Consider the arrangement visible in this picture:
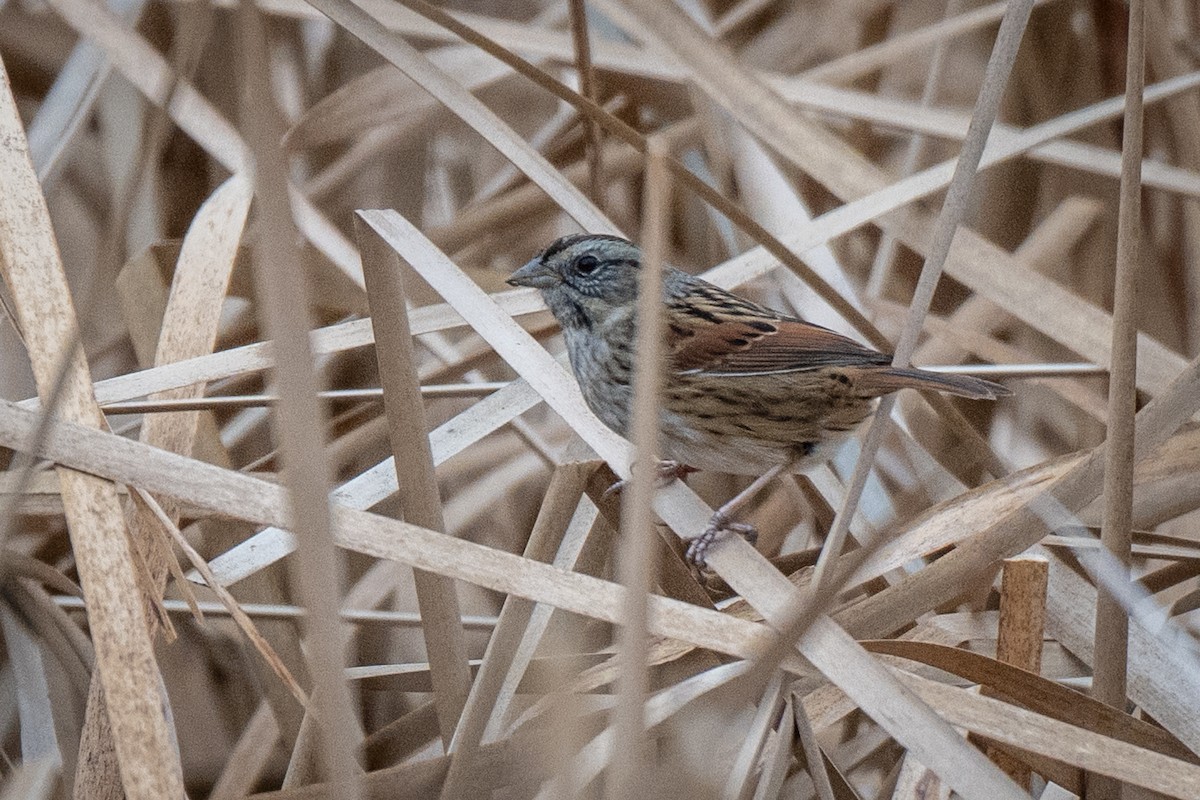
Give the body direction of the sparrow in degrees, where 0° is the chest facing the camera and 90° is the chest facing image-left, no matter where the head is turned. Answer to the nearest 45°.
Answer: approximately 90°
